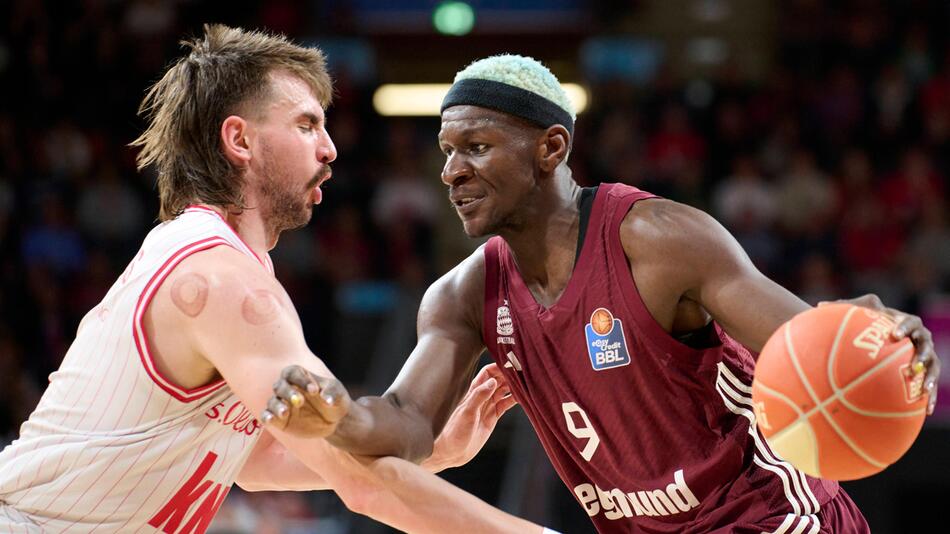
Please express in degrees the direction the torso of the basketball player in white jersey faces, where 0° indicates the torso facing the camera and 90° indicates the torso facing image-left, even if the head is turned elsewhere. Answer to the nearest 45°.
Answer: approximately 270°

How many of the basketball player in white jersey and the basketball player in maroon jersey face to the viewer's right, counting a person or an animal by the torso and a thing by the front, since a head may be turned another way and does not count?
1

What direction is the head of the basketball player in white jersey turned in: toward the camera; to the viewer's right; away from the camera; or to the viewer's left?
to the viewer's right

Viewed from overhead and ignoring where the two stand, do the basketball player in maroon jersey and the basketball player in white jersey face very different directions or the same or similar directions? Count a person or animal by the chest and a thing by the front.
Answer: very different directions

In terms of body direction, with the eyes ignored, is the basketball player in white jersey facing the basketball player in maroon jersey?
yes

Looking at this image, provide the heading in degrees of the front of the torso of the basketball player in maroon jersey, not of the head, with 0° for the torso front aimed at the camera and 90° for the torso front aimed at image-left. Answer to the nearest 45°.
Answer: approximately 45°
